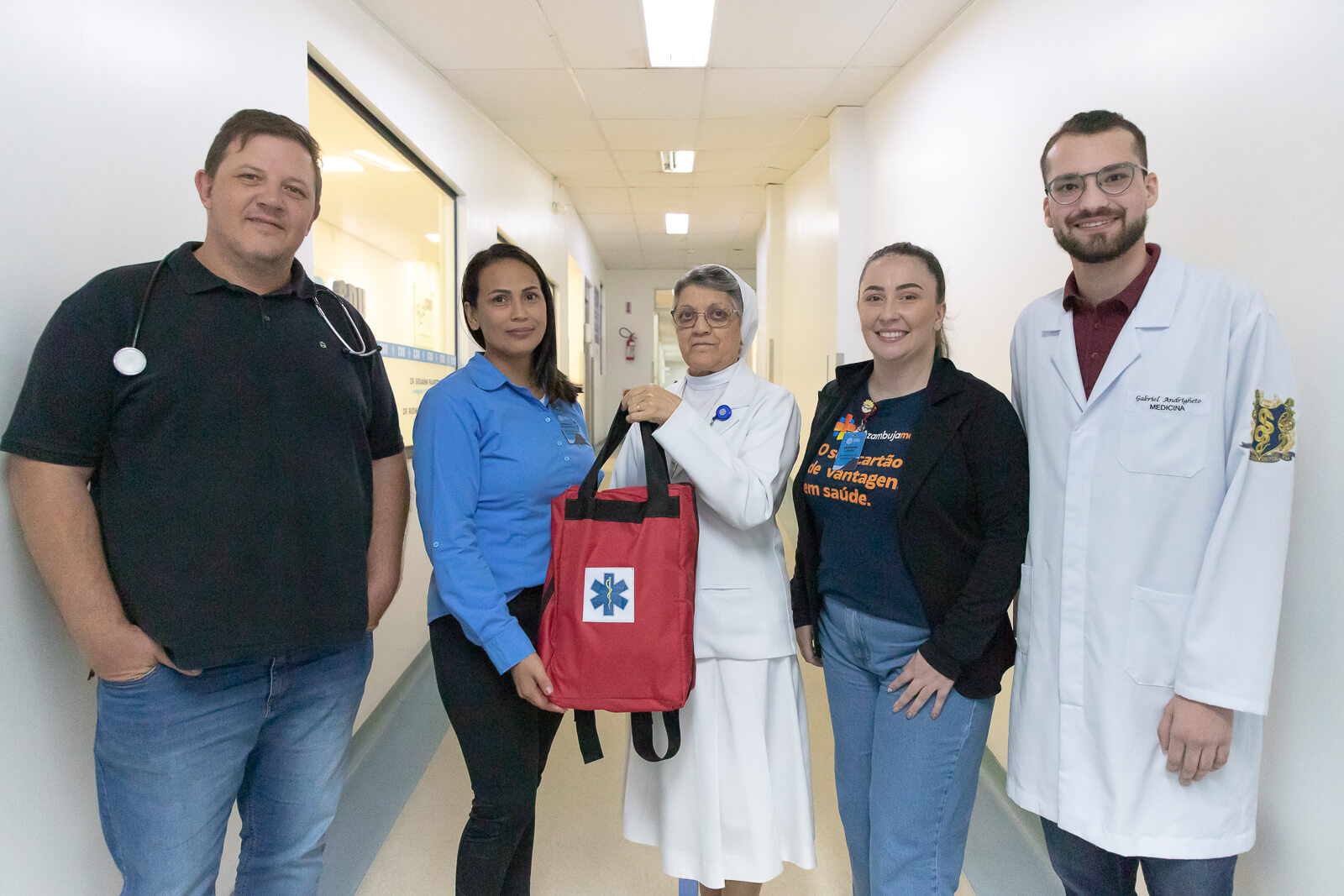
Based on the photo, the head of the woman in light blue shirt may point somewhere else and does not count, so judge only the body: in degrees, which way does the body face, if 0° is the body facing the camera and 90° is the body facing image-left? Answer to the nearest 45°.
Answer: approximately 315°

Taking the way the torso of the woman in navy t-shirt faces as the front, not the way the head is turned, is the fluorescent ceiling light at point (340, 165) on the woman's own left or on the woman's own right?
on the woman's own right

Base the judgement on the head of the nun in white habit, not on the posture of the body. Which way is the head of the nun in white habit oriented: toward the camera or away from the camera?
toward the camera

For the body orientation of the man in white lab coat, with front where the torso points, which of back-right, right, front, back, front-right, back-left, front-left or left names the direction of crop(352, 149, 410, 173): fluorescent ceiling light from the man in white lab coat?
front-right

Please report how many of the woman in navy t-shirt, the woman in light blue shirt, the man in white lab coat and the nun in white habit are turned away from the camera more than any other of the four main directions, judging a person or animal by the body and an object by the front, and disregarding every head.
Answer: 0

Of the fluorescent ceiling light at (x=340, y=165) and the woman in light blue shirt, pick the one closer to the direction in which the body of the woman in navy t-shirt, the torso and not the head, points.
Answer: the woman in light blue shirt

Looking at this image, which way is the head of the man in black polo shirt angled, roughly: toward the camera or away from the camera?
toward the camera

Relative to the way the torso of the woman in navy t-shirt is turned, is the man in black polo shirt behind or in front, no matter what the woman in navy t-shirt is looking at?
in front

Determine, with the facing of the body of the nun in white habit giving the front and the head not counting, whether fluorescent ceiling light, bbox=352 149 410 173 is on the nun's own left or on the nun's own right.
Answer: on the nun's own right

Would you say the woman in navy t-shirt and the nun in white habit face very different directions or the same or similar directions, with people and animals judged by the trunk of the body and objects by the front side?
same or similar directions

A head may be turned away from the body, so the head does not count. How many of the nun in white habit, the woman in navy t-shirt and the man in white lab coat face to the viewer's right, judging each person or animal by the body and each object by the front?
0

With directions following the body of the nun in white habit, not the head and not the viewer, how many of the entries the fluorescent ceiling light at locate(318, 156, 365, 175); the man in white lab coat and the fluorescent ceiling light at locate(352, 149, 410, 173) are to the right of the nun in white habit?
2

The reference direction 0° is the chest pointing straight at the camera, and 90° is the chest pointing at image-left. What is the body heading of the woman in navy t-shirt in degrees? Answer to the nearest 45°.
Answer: approximately 45°
